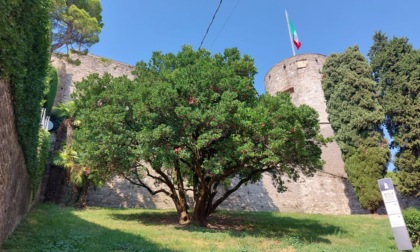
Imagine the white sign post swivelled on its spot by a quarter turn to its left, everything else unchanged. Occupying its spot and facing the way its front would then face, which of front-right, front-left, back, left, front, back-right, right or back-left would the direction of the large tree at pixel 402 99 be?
left

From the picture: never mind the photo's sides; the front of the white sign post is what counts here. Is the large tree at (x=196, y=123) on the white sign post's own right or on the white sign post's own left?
on the white sign post's own right

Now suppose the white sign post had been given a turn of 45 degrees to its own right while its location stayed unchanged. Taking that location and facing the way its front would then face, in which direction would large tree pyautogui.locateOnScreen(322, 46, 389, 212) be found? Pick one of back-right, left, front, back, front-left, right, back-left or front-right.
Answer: back-right

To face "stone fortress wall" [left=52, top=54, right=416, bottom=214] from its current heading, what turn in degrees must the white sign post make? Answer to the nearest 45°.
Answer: approximately 135° to its right

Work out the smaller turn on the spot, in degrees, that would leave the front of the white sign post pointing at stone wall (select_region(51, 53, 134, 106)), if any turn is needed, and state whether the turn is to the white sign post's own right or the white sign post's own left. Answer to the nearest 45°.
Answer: approximately 90° to the white sign post's own right

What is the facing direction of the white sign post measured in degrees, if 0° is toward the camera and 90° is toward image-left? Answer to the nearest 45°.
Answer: approximately 0°

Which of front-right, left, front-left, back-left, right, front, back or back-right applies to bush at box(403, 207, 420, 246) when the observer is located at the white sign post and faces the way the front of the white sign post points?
back

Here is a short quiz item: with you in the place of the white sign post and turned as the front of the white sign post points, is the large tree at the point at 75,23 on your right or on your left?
on your right

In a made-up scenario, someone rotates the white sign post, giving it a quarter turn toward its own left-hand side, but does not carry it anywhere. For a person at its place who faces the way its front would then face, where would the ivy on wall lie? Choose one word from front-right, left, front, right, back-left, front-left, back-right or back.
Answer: back-right

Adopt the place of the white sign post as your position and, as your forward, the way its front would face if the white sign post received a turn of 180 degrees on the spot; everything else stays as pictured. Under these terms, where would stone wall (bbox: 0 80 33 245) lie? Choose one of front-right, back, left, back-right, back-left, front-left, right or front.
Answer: back-left
